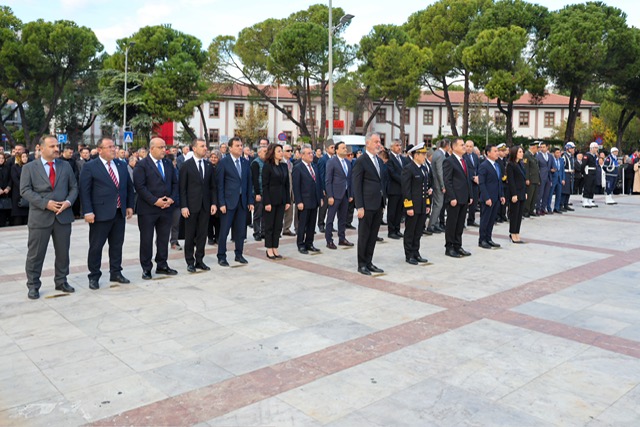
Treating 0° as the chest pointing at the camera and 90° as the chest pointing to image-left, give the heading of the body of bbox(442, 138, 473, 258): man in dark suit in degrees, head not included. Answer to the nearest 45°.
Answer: approximately 315°

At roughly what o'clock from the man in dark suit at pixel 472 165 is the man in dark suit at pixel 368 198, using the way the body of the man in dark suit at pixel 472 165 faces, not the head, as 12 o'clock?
the man in dark suit at pixel 368 198 is roughly at 2 o'clock from the man in dark suit at pixel 472 165.

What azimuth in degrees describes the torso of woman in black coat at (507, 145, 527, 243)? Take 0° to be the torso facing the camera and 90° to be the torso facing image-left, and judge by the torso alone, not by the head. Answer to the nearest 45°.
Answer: approximately 315°

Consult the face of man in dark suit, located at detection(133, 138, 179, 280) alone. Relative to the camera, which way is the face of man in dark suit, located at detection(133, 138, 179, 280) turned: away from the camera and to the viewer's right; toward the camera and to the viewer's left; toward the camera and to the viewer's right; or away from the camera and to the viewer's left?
toward the camera and to the viewer's right

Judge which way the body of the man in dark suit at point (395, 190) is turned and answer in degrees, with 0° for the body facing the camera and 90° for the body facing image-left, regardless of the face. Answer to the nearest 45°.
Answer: approximately 315°

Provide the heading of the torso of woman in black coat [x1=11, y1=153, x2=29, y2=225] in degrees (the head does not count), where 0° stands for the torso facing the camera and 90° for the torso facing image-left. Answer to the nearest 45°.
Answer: approximately 315°

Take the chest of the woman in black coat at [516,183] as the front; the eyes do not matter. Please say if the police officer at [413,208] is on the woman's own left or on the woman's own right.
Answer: on the woman's own right

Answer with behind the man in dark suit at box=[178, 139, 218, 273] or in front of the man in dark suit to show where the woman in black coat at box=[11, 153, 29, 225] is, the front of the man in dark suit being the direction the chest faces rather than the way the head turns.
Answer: behind

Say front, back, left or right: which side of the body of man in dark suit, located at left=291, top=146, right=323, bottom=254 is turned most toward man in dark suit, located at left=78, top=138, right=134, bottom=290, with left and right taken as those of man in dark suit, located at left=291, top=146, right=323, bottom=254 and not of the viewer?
right
